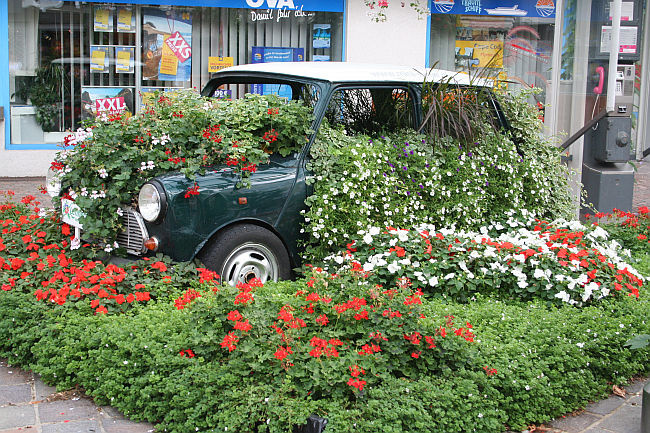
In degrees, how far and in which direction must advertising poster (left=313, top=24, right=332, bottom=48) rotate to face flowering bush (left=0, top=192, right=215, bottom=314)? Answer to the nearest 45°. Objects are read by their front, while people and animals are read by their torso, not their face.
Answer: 0° — it already faces it

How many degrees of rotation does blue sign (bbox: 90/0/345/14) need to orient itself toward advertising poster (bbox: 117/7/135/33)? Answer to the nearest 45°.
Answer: approximately 90° to its right

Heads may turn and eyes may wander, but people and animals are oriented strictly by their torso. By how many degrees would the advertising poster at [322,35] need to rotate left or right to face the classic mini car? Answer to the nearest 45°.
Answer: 0° — it already faces it

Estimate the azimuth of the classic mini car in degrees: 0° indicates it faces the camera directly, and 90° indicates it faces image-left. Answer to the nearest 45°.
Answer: approximately 45°

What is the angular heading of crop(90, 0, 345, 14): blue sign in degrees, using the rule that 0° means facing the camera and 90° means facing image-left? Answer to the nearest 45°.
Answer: approximately 0°

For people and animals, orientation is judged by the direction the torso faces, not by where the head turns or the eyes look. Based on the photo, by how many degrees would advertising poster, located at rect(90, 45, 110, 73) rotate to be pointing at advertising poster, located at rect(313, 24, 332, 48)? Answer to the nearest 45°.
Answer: approximately 90° to its left

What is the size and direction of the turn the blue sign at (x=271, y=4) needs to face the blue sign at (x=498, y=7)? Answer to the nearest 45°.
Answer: approximately 90° to its left
